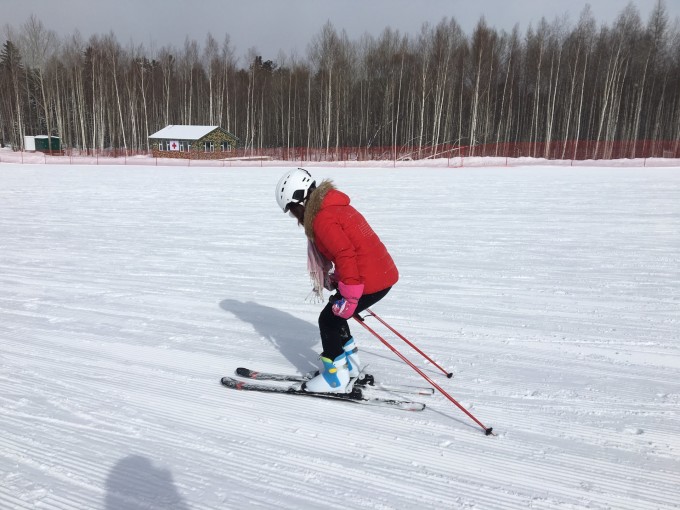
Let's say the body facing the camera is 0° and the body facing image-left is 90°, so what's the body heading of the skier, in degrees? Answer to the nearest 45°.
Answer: approximately 90°

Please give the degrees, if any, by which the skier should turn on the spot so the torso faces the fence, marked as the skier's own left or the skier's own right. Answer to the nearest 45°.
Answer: approximately 90° to the skier's own right

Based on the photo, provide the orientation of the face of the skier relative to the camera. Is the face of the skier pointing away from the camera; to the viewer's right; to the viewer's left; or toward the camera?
to the viewer's left
